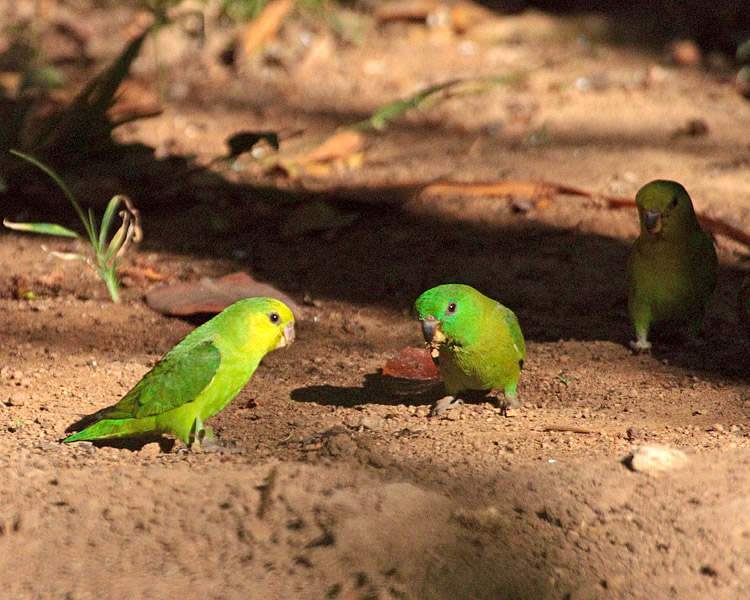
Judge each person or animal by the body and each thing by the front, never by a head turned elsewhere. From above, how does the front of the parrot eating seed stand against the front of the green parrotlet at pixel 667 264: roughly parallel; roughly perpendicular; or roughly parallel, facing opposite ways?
roughly parallel

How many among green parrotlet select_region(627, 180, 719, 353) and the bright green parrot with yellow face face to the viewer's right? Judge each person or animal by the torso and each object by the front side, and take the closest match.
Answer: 1

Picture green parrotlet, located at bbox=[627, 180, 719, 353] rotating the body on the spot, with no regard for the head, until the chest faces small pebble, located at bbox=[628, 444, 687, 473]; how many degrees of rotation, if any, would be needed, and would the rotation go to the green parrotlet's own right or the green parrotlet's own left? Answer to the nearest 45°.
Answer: approximately 45° to the green parrotlet's own left

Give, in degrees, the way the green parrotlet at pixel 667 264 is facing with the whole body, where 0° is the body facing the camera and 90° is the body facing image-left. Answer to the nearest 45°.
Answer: approximately 45°

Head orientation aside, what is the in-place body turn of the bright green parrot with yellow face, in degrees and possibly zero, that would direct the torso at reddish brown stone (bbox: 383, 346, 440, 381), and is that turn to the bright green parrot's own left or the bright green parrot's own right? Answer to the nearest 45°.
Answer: approximately 45° to the bright green parrot's own left

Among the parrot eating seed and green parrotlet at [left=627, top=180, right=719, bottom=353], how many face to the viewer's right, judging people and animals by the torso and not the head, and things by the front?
0

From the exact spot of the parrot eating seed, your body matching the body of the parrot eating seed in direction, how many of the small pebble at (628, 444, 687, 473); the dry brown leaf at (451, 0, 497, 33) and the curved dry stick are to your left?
1

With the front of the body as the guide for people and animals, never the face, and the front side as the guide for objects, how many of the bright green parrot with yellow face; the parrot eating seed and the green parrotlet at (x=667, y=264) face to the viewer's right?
1

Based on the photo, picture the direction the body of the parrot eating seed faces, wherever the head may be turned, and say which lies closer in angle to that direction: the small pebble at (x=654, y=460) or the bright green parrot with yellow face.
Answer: the bright green parrot with yellow face

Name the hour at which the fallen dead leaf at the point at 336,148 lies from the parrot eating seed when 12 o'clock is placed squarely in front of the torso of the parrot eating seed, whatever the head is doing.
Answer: The fallen dead leaf is roughly at 4 o'clock from the parrot eating seed.

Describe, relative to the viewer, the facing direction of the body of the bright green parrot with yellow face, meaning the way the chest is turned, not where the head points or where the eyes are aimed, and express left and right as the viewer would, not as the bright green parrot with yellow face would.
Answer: facing to the right of the viewer

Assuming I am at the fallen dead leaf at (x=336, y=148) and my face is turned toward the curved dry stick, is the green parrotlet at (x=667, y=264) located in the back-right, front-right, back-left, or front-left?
front-right

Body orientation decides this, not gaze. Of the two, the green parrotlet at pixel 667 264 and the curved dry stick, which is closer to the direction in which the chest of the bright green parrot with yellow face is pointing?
the green parrotlet

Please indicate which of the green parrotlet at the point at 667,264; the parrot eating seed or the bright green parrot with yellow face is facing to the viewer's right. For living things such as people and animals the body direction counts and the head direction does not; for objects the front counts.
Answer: the bright green parrot with yellow face

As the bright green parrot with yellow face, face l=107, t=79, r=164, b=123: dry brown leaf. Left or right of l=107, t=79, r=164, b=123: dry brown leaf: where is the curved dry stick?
right

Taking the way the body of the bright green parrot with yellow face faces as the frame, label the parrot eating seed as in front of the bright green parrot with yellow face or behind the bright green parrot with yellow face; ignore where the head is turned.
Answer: in front
